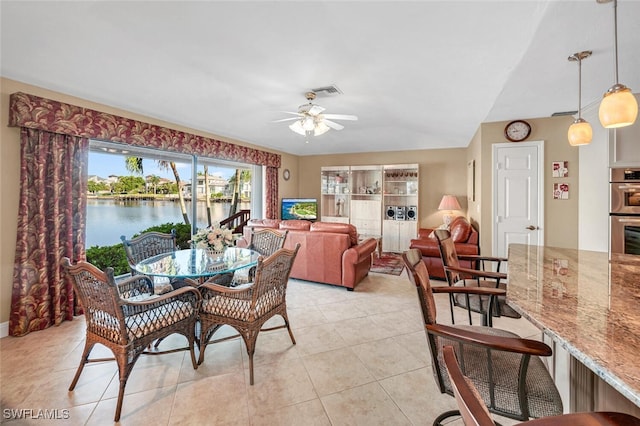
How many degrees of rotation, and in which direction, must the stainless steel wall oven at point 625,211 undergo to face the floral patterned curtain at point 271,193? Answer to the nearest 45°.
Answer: approximately 90° to its right

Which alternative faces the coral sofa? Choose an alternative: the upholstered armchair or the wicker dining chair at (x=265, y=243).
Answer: the upholstered armchair

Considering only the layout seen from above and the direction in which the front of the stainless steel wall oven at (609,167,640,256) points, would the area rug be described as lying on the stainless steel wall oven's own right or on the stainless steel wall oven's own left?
on the stainless steel wall oven's own right

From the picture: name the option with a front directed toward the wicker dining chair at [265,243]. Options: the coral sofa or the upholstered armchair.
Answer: the upholstered armchair

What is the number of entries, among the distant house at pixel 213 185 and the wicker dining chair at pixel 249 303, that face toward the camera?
1

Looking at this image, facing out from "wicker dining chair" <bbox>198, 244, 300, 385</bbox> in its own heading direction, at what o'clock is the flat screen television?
The flat screen television is roughly at 2 o'clock from the wicker dining chair.
